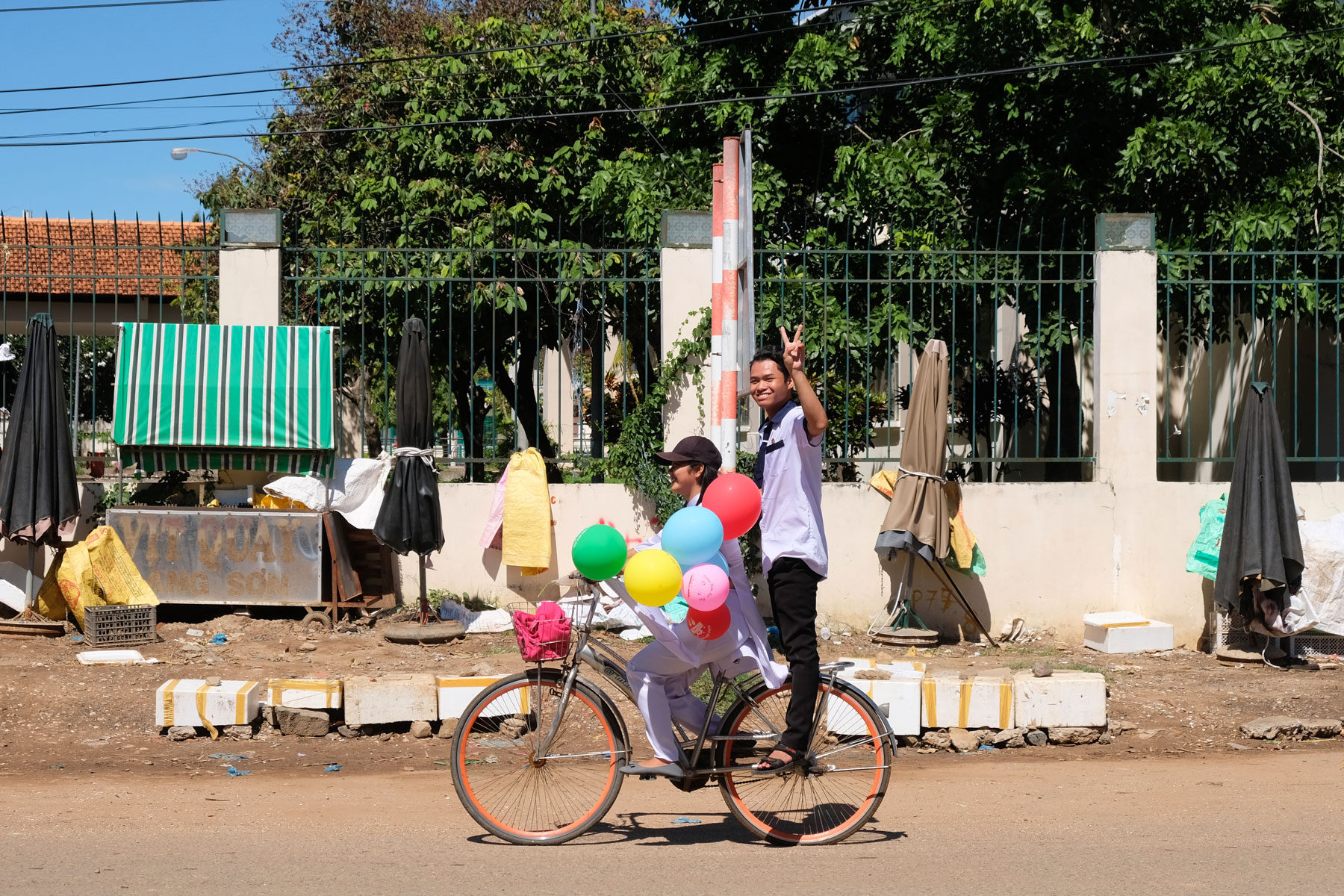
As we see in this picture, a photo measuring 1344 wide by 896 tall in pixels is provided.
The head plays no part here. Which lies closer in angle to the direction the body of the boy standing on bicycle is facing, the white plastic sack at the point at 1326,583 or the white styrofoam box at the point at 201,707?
the white styrofoam box

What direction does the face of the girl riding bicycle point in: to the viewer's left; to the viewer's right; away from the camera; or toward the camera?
to the viewer's left

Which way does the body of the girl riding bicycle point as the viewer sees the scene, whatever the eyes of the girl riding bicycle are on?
to the viewer's left

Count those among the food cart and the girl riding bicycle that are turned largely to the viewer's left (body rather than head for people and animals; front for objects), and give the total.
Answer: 1

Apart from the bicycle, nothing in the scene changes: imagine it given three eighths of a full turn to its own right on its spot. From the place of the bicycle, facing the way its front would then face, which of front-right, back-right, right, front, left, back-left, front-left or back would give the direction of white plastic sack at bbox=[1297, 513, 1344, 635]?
front

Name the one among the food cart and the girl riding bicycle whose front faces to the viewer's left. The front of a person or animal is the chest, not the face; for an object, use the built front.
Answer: the girl riding bicycle

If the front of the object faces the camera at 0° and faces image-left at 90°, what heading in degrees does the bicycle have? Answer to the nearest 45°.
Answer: approximately 90°

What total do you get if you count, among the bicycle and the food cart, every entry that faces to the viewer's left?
1

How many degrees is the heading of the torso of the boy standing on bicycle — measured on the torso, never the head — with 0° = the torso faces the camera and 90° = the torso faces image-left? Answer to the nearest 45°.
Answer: approximately 45°

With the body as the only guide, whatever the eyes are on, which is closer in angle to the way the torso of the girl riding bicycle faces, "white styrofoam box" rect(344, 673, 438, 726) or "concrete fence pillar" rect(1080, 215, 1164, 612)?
the white styrofoam box
